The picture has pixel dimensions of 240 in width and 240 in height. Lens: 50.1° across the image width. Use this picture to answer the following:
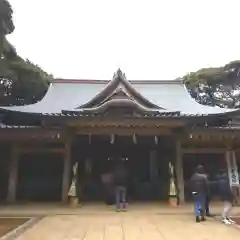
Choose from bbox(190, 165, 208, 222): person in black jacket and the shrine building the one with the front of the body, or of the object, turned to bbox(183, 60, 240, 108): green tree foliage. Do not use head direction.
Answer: the person in black jacket

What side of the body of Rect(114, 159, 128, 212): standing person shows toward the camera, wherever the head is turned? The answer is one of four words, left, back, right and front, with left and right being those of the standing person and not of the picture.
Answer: back

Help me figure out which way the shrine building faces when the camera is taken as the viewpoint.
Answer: facing the viewer

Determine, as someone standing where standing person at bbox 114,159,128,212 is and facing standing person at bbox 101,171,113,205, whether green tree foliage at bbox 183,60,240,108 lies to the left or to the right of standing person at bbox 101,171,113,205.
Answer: right

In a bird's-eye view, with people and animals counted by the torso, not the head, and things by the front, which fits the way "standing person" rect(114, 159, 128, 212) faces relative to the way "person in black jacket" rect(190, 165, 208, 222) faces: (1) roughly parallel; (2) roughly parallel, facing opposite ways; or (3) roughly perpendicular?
roughly parallel

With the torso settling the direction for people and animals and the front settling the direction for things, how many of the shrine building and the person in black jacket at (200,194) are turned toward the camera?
1

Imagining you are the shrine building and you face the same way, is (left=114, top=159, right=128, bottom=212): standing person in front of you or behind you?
in front

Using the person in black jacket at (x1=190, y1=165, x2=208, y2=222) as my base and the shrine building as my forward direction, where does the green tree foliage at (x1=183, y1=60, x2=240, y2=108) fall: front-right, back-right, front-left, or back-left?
front-right

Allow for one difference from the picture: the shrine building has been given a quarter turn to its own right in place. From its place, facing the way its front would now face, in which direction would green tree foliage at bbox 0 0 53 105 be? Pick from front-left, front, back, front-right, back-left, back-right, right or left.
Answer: front-right

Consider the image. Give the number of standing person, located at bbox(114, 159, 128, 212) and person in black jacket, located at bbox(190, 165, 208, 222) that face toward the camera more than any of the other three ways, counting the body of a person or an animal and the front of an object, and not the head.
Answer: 0

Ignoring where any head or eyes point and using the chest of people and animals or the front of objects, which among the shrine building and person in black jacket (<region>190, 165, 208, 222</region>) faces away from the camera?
the person in black jacket

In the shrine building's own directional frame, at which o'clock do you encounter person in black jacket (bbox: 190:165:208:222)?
The person in black jacket is roughly at 11 o'clock from the shrine building.

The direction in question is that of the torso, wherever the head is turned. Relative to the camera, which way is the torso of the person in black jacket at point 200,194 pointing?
away from the camera

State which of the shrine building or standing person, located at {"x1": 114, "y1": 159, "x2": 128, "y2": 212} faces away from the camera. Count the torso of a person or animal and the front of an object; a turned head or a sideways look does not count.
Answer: the standing person

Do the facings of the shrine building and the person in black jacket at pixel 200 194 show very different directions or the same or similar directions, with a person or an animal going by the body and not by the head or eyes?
very different directions
